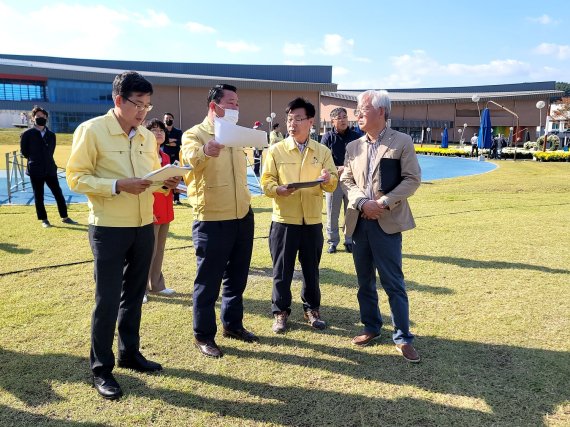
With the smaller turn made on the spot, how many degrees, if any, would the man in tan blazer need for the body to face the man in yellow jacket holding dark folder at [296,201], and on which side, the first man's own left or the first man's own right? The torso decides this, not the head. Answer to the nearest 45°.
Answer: approximately 90° to the first man's own right

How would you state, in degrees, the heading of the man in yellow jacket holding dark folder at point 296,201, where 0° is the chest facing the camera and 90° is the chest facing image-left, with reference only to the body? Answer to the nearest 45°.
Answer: approximately 0°

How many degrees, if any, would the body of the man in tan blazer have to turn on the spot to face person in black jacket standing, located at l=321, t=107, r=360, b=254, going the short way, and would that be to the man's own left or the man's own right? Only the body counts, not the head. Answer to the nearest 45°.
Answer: approximately 135° to the man's own right

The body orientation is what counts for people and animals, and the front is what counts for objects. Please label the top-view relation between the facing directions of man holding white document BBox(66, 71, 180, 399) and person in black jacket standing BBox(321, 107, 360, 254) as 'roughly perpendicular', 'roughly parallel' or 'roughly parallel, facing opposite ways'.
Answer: roughly perpendicular

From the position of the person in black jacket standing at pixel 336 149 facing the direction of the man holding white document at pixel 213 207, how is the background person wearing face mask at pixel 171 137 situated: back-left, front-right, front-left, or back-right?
back-right

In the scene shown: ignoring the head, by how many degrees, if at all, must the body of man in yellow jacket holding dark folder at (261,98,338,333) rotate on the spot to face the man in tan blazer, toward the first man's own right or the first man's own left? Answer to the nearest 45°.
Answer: approximately 45° to the first man's own left

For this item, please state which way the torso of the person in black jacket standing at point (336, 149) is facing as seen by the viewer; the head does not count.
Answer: toward the camera

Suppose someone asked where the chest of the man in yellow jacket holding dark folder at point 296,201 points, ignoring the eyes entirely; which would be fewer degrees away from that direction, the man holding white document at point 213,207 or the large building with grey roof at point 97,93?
the man holding white document

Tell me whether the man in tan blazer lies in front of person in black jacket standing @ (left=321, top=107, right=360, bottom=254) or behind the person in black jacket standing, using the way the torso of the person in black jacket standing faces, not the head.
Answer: in front

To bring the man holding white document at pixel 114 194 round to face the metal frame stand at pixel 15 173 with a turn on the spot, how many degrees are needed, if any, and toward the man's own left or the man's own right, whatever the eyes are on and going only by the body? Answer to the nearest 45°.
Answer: approximately 135° to the man's own left

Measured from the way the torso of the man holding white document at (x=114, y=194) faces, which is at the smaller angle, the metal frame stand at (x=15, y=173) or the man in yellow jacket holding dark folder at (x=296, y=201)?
the man in yellow jacket holding dark folder

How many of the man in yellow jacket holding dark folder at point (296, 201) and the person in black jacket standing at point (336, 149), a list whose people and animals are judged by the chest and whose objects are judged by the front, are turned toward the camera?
2

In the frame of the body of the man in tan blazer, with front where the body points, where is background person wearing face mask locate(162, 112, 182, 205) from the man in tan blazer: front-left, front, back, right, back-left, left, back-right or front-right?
right

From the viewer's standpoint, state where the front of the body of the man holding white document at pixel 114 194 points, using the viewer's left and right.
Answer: facing the viewer and to the right of the viewer
